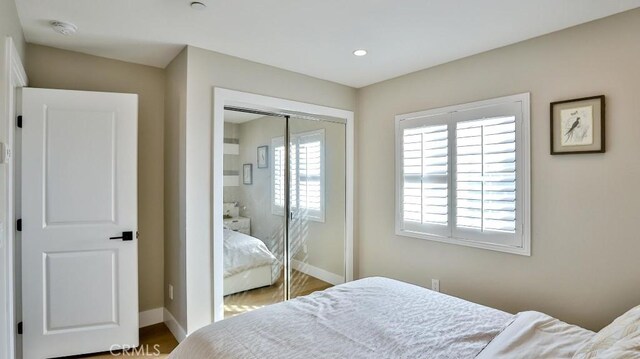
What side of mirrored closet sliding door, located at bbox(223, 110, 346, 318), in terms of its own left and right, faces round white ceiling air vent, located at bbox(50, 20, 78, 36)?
right

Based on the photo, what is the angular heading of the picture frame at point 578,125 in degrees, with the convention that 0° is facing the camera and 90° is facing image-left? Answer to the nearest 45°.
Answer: approximately 45°

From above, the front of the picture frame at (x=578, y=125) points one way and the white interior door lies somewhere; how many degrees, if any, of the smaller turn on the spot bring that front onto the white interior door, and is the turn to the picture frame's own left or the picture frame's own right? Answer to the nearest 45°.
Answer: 0° — it already faces it

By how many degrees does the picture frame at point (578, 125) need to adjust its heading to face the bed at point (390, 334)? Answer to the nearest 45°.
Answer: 0° — it already faces it

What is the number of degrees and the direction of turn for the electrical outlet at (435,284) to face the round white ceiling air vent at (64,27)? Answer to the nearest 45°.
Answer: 0° — it already faces it

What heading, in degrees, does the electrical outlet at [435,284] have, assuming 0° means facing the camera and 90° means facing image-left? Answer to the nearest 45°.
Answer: approximately 45°

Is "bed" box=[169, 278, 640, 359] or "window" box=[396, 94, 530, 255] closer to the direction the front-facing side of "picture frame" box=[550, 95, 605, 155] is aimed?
the bed
